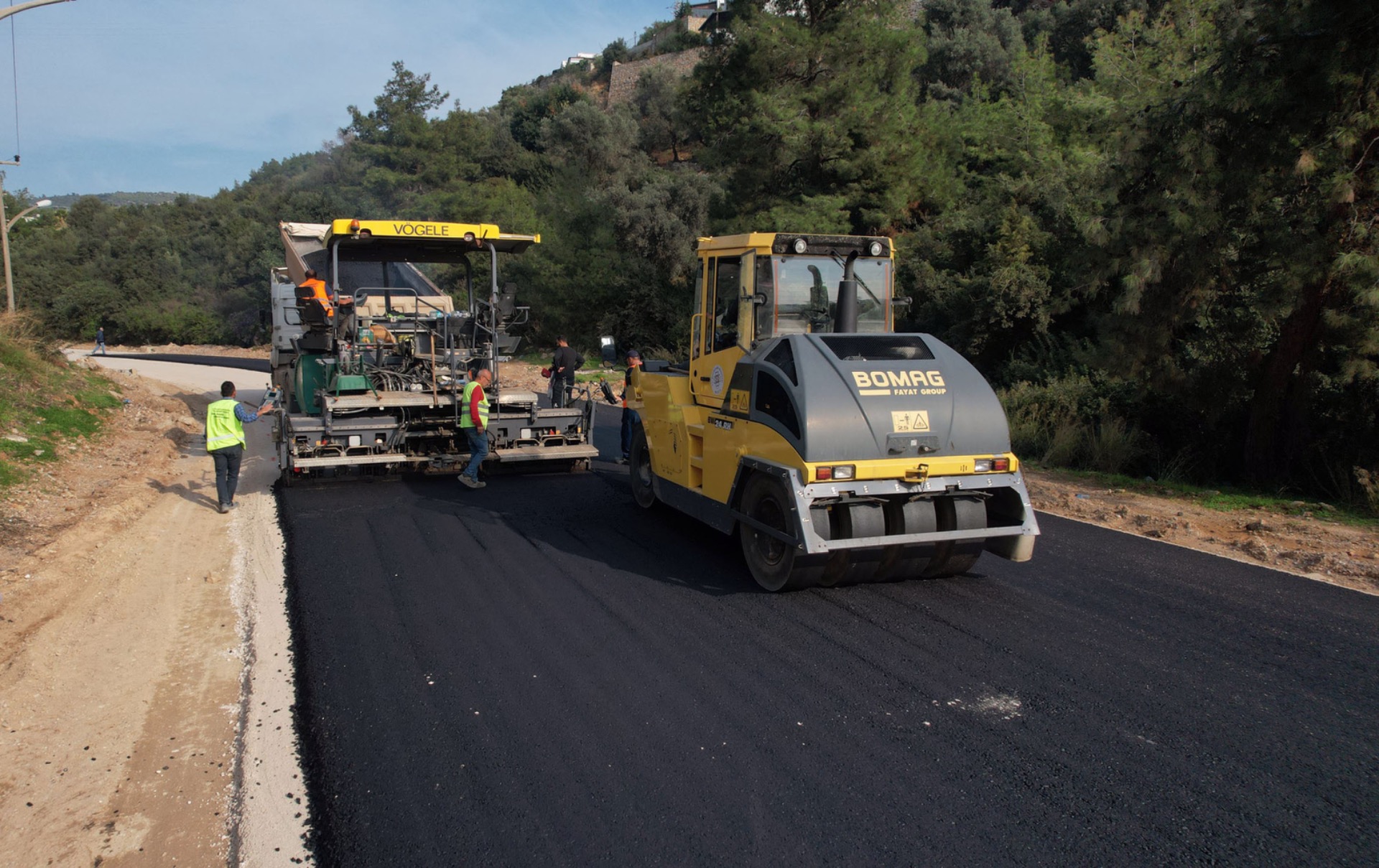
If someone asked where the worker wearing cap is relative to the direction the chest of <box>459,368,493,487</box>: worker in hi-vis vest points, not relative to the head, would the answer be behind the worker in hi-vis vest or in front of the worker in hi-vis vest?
in front

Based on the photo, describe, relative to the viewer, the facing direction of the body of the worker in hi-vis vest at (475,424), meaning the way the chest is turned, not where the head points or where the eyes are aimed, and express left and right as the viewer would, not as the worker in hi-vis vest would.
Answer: facing to the right of the viewer

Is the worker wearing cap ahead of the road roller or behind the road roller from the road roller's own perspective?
ahead

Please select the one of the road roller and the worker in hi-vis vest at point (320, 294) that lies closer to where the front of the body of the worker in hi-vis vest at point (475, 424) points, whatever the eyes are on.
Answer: the road roller

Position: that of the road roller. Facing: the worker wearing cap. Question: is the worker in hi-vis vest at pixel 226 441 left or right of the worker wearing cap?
left

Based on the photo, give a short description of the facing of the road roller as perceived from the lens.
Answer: facing away from the viewer and to the left of the viewer

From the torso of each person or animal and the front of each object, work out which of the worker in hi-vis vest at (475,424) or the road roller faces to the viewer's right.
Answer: the worker in hi-vis vest

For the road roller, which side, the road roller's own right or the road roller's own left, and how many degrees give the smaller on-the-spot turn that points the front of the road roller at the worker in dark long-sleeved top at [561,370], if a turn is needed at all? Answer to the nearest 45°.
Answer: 0° — it already faces them

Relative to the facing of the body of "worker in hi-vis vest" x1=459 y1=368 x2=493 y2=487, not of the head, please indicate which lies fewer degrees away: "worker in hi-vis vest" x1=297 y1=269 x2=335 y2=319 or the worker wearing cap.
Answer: the worker wearing cap

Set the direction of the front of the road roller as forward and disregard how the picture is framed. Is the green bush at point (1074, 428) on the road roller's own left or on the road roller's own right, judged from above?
on the road roller's own right
